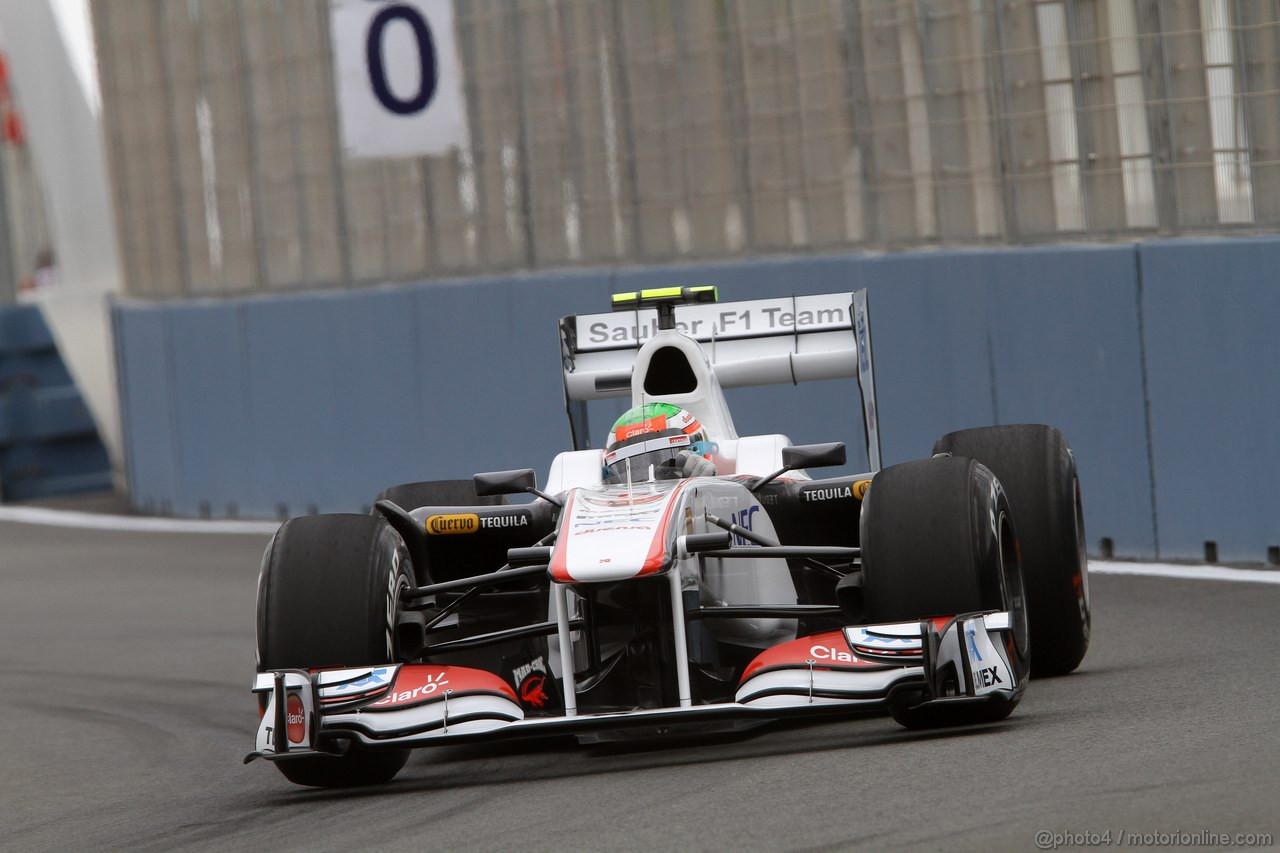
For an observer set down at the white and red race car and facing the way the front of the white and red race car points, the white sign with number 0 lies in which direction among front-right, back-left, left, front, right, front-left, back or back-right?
back

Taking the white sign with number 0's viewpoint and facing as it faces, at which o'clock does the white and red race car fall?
The white and red race car is roughly at 12 o'clock from the white sign with number 0.

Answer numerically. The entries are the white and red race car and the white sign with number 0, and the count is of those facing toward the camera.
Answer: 2

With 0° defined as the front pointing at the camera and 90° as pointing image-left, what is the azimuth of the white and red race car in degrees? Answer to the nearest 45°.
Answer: approximately 0°
